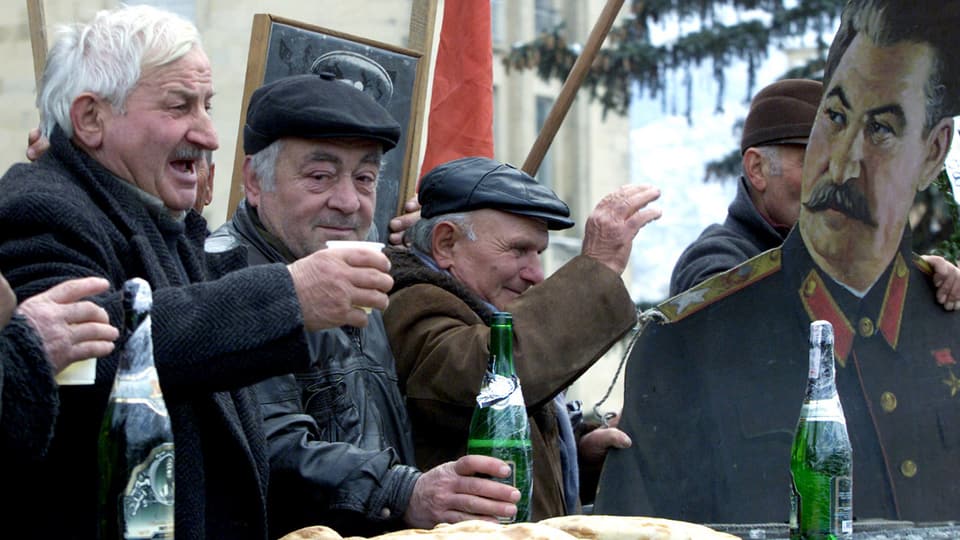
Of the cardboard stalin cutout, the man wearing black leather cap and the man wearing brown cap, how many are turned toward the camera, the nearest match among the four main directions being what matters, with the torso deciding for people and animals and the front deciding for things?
1

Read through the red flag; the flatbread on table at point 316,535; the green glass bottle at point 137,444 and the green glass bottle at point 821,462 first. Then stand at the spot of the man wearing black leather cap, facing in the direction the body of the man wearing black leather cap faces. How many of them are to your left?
1

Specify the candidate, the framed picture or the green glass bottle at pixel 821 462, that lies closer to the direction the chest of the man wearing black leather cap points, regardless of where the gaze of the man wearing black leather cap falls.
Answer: the green glass bottle

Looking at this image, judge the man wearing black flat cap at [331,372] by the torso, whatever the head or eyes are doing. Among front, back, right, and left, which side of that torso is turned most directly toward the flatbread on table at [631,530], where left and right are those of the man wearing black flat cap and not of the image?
front

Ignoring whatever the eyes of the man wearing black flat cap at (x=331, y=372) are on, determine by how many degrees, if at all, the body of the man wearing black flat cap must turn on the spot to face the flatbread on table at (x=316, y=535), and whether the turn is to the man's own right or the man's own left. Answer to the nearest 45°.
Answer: approximately 45° to the man's own right

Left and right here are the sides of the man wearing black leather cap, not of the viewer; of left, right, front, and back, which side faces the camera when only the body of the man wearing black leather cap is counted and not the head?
right

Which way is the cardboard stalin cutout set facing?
toward the camera

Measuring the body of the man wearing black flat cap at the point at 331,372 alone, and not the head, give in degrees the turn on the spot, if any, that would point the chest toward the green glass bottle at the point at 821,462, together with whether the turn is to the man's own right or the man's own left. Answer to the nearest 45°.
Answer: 0° — they already face it

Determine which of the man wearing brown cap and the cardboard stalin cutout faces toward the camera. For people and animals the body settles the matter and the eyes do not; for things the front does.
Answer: the cardboard stalin cutout

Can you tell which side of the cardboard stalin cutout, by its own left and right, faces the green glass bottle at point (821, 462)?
front

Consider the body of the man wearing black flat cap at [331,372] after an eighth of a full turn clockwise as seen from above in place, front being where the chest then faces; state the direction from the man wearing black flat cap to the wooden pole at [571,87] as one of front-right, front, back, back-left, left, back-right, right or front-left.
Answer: back-left

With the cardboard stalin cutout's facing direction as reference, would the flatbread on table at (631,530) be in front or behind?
in front

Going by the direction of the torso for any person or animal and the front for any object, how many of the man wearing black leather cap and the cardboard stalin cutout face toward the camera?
1
